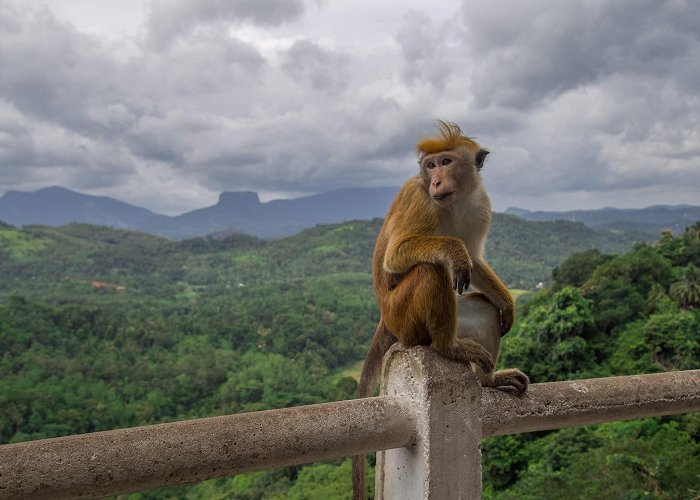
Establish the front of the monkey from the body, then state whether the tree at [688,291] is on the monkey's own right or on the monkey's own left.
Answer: on the monkey's own left

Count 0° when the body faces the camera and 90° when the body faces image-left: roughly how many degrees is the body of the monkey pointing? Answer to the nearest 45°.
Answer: approximately 315°
